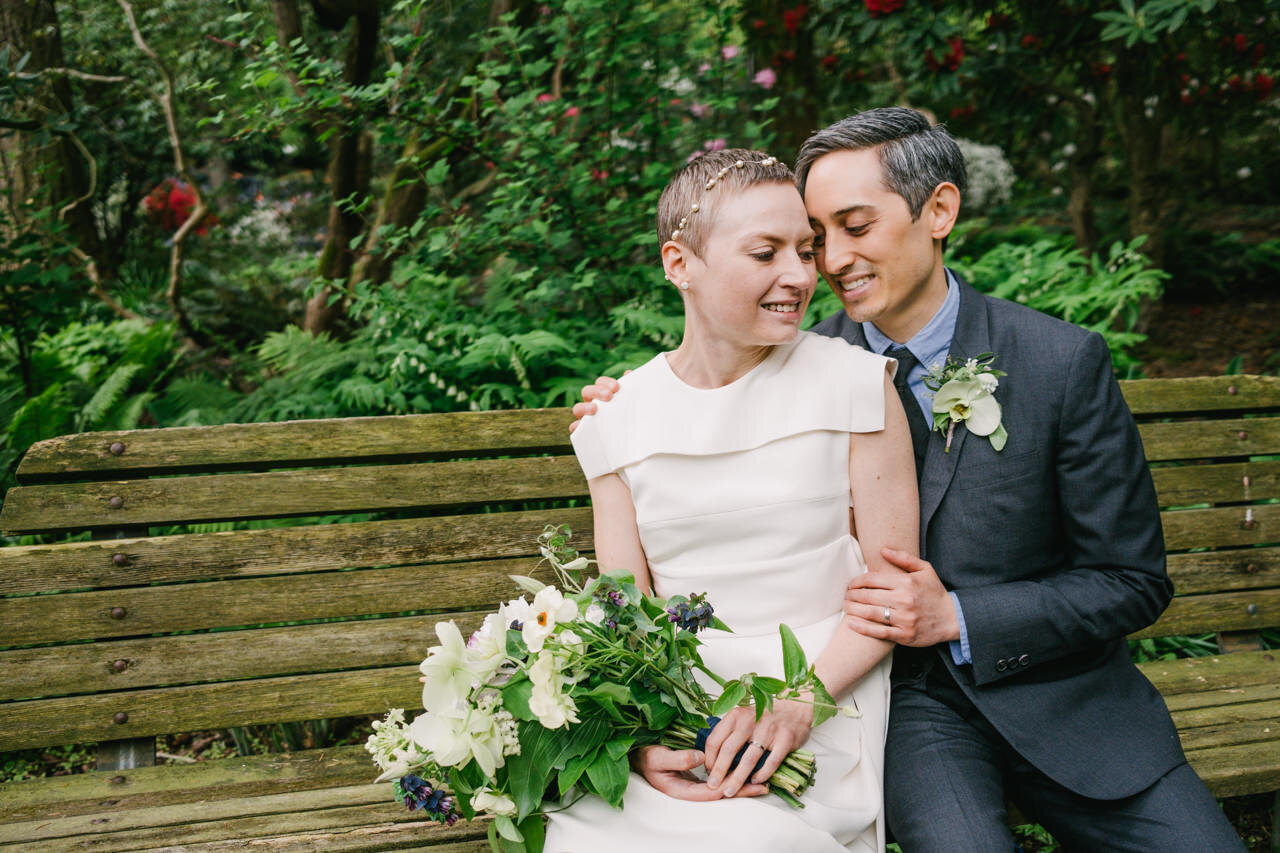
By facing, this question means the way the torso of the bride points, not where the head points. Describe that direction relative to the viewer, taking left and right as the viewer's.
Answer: facing the viewer

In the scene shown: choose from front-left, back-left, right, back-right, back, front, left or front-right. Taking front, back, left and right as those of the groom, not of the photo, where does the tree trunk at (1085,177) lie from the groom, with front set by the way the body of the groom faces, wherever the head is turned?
back-right

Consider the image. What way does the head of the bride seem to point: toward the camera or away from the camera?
toward the camera

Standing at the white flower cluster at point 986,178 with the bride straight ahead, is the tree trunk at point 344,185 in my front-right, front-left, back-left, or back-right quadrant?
front-right

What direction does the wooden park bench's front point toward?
toward the camera

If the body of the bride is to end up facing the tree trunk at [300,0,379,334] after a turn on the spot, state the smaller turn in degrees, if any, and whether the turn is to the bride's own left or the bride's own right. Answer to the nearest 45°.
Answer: approximately 135° to the bride's own right

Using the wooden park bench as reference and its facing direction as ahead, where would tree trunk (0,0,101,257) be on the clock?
The tree trunk is roughly at 5 o'clock from the wooden park bench.

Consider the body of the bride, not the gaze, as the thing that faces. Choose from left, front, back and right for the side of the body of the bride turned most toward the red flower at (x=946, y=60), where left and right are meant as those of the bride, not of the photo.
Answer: back

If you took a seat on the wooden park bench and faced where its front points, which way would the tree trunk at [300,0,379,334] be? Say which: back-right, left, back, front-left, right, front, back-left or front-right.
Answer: back

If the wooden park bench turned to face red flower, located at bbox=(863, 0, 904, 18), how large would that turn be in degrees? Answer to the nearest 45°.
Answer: approximately 135° to its left

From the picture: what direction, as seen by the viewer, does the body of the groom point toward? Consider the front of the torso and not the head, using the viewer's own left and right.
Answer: facing the viewer and to the left of the viewer

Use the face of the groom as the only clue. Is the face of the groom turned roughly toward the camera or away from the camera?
toward the camera
